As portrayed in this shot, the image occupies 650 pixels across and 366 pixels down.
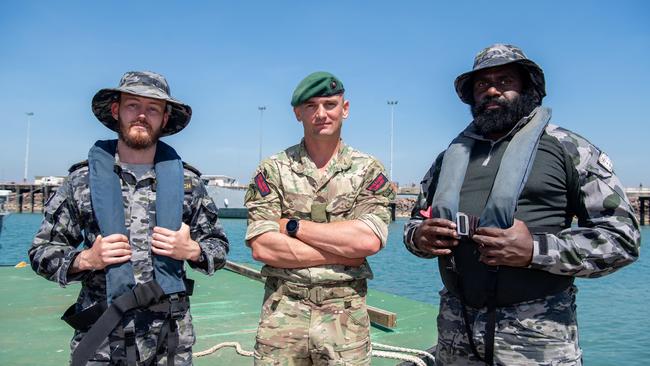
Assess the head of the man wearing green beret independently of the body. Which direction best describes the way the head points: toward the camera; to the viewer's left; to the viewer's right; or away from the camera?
toward the camera

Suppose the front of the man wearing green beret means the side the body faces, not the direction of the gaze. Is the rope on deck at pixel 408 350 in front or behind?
behind

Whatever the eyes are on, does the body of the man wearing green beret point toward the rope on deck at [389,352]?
no

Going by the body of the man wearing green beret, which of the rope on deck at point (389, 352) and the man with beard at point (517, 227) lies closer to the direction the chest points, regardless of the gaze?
the man with beard

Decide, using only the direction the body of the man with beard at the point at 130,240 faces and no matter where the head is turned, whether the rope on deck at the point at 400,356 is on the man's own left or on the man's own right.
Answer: on the man's own left

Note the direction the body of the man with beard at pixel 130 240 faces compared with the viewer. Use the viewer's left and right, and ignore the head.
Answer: facing the viewer

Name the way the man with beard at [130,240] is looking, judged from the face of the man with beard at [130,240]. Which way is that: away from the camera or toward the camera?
toward the camera

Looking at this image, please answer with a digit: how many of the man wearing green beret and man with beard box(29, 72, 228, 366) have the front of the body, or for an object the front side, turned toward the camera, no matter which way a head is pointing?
2

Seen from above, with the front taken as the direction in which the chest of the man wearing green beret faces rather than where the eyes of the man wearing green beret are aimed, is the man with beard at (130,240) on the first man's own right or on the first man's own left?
on the first man's own right

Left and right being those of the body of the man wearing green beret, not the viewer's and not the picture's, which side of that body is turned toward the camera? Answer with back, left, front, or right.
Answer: front

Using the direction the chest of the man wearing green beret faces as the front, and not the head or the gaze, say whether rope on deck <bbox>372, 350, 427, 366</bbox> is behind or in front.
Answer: behind

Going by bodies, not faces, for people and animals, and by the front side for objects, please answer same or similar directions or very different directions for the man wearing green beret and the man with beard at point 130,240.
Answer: same or similar directions

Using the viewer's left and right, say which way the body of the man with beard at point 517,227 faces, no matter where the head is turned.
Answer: facing the viewer and to the left of the viewer
